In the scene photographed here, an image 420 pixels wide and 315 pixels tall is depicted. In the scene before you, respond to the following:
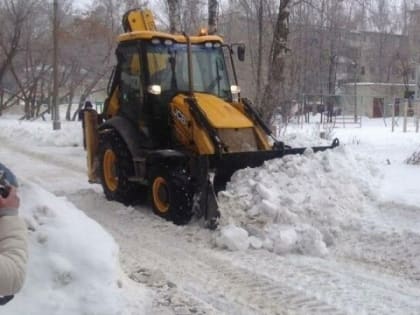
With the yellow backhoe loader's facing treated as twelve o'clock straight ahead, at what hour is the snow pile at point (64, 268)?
The snow pile is roughly at 2 o'clock from the yellow backhoe loader.

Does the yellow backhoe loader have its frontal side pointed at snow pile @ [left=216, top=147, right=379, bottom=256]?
yes

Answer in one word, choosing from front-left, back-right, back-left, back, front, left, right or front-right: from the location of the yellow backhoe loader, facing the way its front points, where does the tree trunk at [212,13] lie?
back-left

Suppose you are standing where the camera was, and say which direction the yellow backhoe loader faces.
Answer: facing the viewer and to the right of the viewer

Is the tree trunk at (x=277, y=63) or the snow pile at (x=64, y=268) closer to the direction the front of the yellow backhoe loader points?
the snow pile

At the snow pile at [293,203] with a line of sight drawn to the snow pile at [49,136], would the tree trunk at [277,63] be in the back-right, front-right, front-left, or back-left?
front-right

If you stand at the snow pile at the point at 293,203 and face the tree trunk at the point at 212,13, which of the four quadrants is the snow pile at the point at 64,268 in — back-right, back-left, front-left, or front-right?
back-left

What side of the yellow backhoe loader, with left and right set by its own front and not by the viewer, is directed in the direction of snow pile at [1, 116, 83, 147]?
back

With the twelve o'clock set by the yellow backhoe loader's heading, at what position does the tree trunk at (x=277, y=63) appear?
The tree trunk is roughly at 8 o'clock from the yellow backhoe loader.

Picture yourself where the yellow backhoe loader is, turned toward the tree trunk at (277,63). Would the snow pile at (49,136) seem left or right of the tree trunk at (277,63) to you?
left

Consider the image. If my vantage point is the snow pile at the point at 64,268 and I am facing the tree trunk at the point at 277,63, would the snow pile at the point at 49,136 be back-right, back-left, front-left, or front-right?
front-left
